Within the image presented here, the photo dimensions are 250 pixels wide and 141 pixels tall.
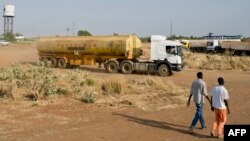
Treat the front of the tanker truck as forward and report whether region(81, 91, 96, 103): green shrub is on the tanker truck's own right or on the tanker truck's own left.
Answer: on the tanker truck's own right

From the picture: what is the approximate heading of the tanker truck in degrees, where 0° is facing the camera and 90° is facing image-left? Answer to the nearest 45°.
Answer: approximately 315°
